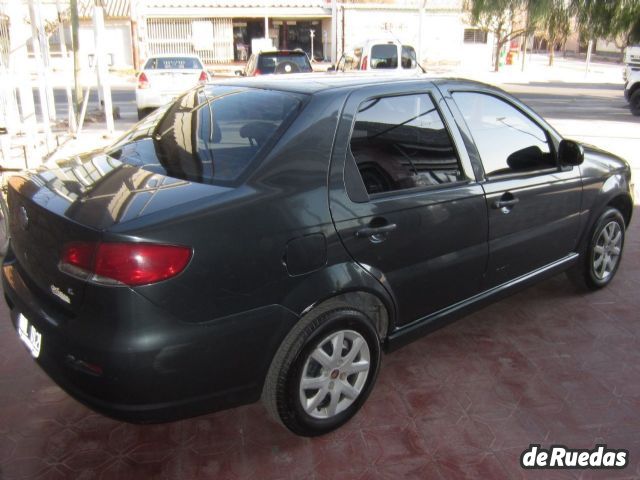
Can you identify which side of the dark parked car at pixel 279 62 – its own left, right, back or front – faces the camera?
back

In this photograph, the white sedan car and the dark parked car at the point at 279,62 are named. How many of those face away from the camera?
2

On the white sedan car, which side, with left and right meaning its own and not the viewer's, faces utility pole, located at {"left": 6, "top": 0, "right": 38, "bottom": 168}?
back

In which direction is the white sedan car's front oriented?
away from the camera

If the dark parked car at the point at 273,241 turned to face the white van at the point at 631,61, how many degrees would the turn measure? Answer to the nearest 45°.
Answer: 0° — it already faces it

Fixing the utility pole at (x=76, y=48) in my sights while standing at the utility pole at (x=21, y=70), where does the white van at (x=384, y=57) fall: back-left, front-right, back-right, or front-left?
front-right

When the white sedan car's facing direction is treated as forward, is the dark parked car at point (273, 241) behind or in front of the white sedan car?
behind

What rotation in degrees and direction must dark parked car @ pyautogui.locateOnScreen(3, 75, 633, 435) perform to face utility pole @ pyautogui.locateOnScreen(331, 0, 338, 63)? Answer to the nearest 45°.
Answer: approximately 45° to its left

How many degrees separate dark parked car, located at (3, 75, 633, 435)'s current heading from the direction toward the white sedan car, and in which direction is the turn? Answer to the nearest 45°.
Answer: approximately 45° to its left

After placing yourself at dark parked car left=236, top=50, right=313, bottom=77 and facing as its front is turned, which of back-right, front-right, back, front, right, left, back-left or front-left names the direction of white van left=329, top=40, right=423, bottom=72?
front-right

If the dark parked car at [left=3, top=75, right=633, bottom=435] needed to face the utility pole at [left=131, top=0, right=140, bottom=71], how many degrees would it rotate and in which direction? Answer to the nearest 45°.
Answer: approximately 45° to its left

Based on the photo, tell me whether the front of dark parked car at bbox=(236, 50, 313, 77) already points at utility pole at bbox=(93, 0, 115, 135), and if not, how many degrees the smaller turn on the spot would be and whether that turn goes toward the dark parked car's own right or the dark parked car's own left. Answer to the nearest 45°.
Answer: approximately 135° to the dark parked car's own left

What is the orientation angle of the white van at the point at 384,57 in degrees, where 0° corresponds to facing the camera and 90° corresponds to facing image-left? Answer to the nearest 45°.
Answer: approximately 135°

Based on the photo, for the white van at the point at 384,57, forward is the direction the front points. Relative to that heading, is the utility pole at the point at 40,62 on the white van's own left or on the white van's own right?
on the white van's own left

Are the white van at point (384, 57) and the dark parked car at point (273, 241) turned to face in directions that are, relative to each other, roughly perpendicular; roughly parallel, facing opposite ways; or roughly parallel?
roughly perpendicular

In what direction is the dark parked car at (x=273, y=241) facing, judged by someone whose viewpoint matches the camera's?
facing away from the viewer and to the right of the viewer
